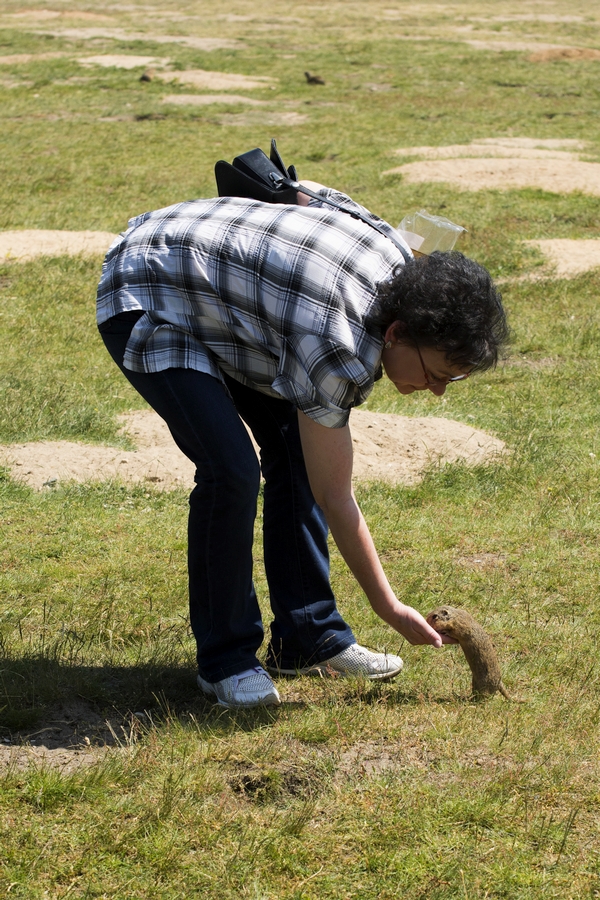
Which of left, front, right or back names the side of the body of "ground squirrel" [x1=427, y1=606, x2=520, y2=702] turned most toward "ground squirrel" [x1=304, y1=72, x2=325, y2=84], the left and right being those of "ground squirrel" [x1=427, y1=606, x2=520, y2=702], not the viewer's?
right

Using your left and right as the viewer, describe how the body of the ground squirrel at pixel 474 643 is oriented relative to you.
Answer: facing to the left of the viewer
